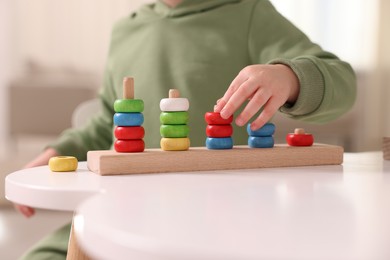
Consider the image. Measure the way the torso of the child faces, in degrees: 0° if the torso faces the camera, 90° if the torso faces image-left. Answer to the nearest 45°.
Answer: approximately 0°

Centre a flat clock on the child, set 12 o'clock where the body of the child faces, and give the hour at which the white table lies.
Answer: The white table is roughly at 12 o'clock from the child.
